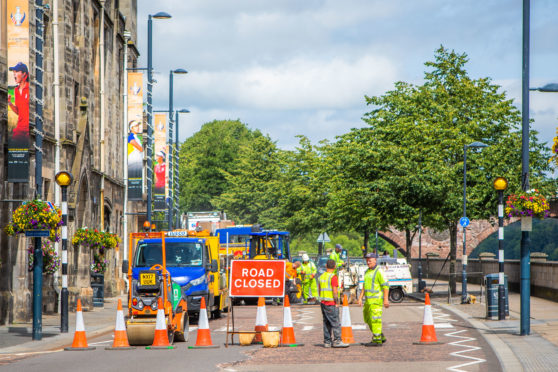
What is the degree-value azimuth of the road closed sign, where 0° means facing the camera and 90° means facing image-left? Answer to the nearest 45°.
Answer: approximately 0°

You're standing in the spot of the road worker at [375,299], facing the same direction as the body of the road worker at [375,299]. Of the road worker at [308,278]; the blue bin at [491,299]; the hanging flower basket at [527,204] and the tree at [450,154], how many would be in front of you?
0

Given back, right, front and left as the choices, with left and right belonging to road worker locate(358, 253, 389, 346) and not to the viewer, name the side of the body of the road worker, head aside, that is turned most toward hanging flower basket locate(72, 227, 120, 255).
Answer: right

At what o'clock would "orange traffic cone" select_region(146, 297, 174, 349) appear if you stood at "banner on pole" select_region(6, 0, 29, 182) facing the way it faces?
The orange traffic cone is roughly at 11 o'clock from the banner on pole.

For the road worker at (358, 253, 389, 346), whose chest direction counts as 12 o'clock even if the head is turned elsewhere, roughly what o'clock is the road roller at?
The road roller is roughly at 2 o'clock from the road worker.

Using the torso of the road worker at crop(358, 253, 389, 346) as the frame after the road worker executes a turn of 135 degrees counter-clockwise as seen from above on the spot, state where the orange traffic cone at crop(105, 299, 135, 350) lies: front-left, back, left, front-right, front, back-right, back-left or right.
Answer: back

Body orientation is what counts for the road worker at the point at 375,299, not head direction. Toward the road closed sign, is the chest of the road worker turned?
no

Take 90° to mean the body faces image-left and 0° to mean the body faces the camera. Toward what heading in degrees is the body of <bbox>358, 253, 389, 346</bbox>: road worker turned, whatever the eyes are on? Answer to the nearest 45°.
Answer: approximately 45°

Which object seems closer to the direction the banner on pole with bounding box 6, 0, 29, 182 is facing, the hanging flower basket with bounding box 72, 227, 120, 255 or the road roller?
the road roller

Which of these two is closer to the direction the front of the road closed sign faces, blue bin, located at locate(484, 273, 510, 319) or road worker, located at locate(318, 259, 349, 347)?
the road worker

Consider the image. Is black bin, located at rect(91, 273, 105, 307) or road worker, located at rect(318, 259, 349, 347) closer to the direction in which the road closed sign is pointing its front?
the road worker
